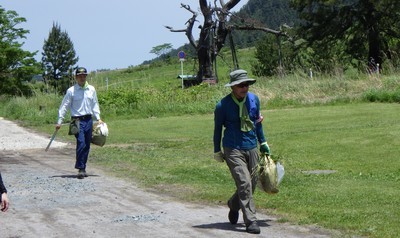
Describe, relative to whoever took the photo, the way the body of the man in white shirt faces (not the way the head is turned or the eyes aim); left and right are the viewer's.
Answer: facing the viewer

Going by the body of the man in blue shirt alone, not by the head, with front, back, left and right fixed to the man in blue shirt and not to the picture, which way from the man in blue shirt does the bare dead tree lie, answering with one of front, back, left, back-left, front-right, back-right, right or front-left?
back-left

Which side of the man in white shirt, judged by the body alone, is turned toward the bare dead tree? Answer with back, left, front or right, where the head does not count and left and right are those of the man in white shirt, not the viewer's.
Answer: back

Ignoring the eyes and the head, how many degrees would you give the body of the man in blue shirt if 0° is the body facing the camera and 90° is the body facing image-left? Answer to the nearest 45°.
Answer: approximately 315°
